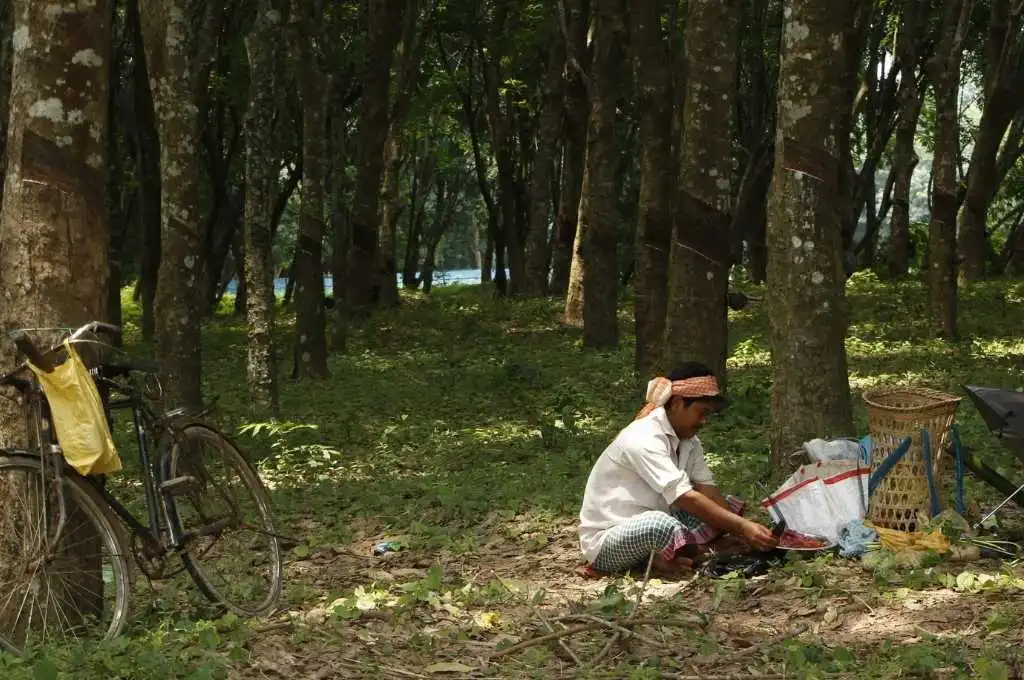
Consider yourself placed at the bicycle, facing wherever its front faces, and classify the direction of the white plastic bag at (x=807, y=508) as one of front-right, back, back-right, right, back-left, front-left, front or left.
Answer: back-left

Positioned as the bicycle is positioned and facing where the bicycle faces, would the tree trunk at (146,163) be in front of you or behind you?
behind

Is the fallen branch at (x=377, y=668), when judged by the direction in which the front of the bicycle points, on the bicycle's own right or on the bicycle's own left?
on the bicycle's own left

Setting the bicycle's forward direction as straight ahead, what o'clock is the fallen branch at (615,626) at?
The fallen branch is roughly at 8 o'clock from the bicycle.

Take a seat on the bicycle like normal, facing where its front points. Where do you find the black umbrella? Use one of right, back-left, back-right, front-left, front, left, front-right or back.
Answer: back-left

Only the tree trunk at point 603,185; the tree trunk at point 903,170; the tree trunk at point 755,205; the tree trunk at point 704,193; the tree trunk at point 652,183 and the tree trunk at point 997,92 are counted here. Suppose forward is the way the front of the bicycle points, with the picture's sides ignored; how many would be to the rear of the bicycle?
6

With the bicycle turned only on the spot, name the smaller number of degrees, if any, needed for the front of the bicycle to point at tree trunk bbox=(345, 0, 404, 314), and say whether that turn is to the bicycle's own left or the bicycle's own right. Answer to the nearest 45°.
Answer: approximately 135° to the bicycle's own right
